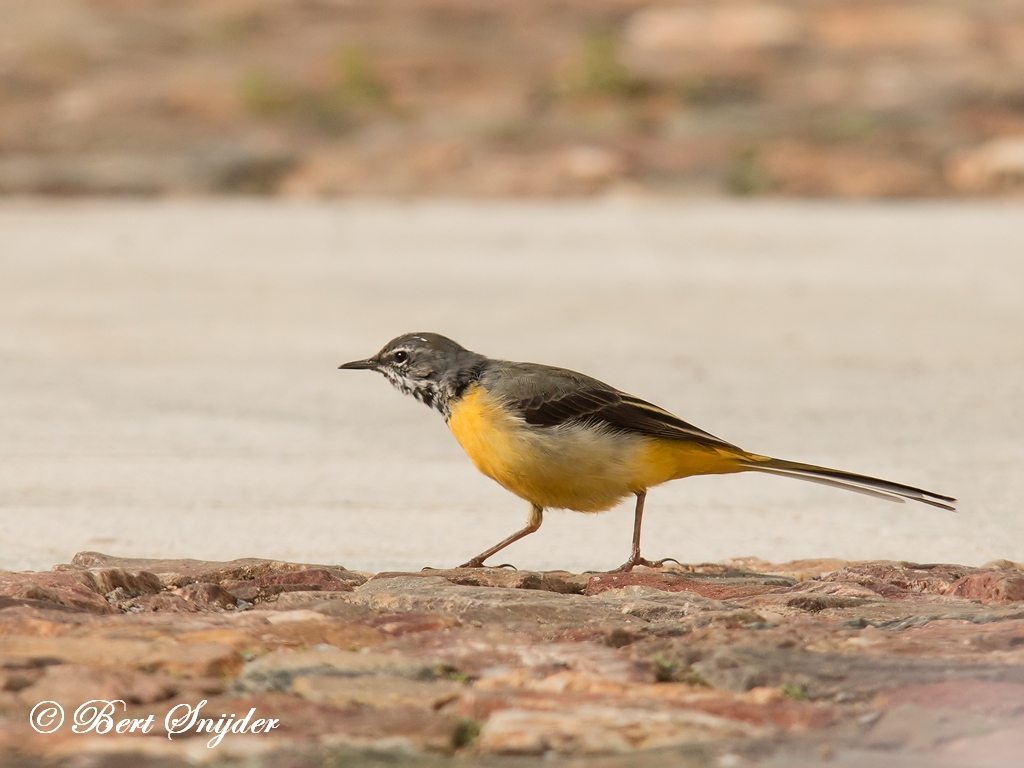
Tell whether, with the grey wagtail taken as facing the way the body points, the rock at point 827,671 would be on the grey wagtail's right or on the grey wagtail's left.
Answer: on the grey wagtail's left

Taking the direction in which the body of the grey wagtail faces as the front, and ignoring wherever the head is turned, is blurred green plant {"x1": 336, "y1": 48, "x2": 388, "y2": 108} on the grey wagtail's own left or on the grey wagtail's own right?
on the grey wagtail's own right

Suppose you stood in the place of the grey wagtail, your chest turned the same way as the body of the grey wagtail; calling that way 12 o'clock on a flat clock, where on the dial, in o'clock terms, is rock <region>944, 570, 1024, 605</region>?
The rock is roughly at 7 o'clock from the grey wagtail.

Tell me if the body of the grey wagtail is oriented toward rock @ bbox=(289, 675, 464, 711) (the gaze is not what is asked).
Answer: no

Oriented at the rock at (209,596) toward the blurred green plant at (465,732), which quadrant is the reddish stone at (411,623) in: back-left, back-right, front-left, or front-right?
front-left

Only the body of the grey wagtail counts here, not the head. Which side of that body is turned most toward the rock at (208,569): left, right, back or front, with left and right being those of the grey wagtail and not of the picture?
front

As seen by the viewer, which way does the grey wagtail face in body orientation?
to the viewer's left

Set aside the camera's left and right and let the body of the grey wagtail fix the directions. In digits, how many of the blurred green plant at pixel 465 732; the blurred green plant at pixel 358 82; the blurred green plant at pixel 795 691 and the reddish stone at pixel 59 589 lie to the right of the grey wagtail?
1

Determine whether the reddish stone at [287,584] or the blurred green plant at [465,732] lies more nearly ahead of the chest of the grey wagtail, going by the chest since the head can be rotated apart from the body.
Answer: the reddish stone

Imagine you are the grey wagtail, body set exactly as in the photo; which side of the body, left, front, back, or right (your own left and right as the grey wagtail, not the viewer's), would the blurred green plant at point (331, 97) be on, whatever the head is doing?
right

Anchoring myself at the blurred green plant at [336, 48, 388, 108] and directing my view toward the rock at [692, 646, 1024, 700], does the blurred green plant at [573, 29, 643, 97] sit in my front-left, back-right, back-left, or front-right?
front-left

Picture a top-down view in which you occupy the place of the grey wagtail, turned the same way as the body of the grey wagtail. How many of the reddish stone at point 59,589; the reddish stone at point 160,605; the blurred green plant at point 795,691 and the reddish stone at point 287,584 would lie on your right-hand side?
0

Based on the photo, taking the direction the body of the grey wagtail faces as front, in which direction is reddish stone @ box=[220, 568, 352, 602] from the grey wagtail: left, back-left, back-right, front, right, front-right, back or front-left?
front-left

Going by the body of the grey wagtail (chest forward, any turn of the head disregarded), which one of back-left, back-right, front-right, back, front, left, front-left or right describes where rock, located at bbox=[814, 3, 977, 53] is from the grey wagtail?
right

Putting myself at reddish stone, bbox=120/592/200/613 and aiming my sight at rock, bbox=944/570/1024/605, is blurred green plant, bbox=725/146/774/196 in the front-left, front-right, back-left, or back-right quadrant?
front-left

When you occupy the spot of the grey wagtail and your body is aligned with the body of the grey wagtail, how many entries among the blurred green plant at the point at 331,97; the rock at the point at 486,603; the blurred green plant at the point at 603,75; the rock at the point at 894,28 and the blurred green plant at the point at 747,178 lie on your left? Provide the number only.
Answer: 1

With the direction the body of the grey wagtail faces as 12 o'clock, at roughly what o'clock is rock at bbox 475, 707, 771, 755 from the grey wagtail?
The rock is roughly at 9 o'clock from the grey wagtail.

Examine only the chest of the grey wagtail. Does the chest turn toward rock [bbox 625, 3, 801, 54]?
no

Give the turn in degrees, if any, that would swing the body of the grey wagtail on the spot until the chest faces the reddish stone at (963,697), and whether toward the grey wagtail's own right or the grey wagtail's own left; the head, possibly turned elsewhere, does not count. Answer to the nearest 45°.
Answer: approximately 135° to the grey wagtail's own left
